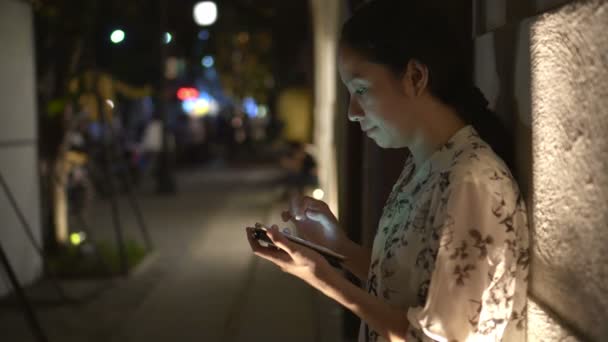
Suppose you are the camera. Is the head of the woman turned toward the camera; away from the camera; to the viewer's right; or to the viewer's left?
to the viewer's left

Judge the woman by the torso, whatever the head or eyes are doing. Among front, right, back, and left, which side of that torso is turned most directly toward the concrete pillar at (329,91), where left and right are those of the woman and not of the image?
right

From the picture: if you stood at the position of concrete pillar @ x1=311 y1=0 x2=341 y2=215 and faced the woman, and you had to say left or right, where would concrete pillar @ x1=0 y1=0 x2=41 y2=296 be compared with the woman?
right

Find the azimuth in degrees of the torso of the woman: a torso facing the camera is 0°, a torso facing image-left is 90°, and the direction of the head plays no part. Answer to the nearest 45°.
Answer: approximately 90°

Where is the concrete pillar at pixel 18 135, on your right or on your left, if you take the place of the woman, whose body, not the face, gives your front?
on your right

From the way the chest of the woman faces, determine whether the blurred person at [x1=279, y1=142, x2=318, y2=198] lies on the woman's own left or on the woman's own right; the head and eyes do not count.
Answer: on the woman's own right

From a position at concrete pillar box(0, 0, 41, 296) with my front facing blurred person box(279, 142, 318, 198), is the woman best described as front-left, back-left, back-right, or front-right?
back-right
